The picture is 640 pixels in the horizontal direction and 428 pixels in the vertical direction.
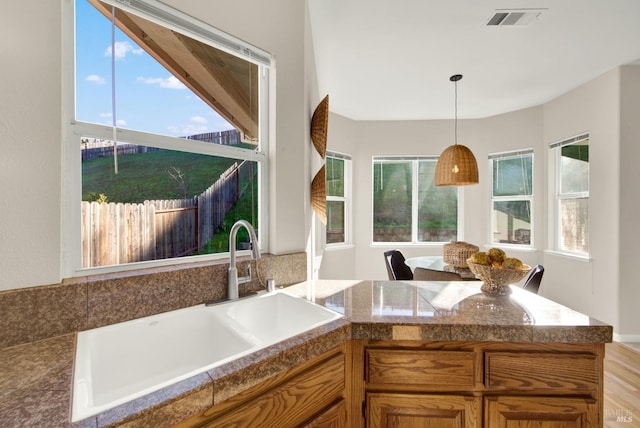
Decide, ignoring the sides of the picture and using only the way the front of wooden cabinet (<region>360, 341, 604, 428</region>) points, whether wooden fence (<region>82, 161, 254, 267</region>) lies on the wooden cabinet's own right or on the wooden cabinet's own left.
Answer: on the wooden cabinet's own right

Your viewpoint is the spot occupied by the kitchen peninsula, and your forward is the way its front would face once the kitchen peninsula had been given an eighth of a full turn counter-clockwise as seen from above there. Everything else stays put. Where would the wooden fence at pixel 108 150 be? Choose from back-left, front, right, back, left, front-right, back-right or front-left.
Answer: back-right

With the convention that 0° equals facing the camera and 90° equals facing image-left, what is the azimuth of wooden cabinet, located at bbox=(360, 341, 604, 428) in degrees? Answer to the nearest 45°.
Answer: approximately 0°

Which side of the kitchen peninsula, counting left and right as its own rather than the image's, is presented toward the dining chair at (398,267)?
back

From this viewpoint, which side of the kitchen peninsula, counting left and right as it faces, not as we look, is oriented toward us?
front

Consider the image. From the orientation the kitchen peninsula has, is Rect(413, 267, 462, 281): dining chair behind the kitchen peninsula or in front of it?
behind

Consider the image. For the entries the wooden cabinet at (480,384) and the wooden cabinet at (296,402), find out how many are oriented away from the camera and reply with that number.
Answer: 0

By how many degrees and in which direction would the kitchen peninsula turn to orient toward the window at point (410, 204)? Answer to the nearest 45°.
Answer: approximately 180°

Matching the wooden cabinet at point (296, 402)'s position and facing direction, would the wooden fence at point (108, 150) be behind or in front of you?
behind

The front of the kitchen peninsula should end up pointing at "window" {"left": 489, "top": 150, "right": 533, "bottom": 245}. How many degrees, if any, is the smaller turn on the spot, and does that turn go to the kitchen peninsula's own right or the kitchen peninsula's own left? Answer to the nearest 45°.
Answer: approximately 135° to the kitchen peninsula's own left

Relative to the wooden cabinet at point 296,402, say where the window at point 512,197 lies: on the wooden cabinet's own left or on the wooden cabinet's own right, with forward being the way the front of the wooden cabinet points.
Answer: on the wooden cabinet's own left

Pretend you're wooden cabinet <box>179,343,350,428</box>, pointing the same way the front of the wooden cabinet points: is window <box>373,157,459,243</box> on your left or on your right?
on your left
